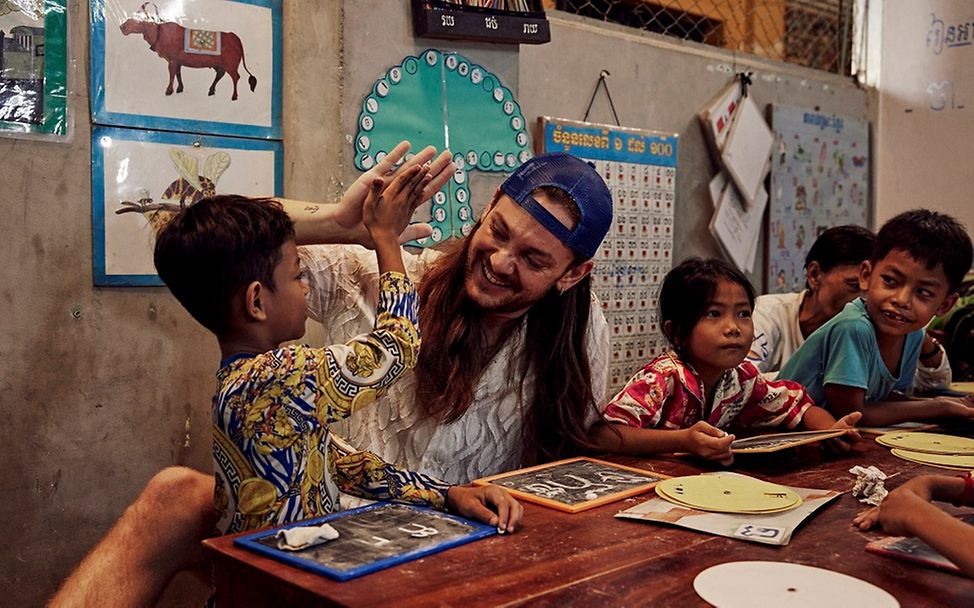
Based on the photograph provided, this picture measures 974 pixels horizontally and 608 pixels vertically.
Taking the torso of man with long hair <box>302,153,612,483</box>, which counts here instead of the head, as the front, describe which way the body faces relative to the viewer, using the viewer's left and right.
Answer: facing the viewer and to the left of the viewer

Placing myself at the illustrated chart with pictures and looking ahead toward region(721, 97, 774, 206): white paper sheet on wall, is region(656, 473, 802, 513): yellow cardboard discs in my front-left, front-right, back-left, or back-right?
front-left

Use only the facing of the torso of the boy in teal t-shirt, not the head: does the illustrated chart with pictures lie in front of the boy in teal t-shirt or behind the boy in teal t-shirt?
behind

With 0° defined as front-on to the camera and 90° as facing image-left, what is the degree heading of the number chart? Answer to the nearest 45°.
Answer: approximately 45°

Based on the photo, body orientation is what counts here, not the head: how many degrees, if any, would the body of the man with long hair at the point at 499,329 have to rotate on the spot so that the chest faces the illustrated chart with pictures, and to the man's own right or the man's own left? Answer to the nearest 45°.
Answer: approximately 180°

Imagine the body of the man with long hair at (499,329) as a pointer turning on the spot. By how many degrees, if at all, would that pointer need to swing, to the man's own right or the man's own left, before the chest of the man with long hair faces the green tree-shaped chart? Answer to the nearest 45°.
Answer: approximately 135° to the man's own right

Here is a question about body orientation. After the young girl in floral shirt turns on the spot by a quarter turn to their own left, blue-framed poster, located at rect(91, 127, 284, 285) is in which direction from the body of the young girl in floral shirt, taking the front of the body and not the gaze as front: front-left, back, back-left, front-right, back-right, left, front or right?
back-left

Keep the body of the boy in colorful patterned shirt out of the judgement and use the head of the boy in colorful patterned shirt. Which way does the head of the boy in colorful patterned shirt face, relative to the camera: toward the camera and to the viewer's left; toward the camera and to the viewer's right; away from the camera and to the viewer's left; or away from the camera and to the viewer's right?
away from the camera and to the viewer's right

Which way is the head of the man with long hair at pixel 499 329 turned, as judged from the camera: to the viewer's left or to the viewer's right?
to the viewer's left

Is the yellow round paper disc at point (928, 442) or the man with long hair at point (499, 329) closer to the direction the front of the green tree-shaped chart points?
the man with long hair

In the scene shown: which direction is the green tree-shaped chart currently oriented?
toward the camera
